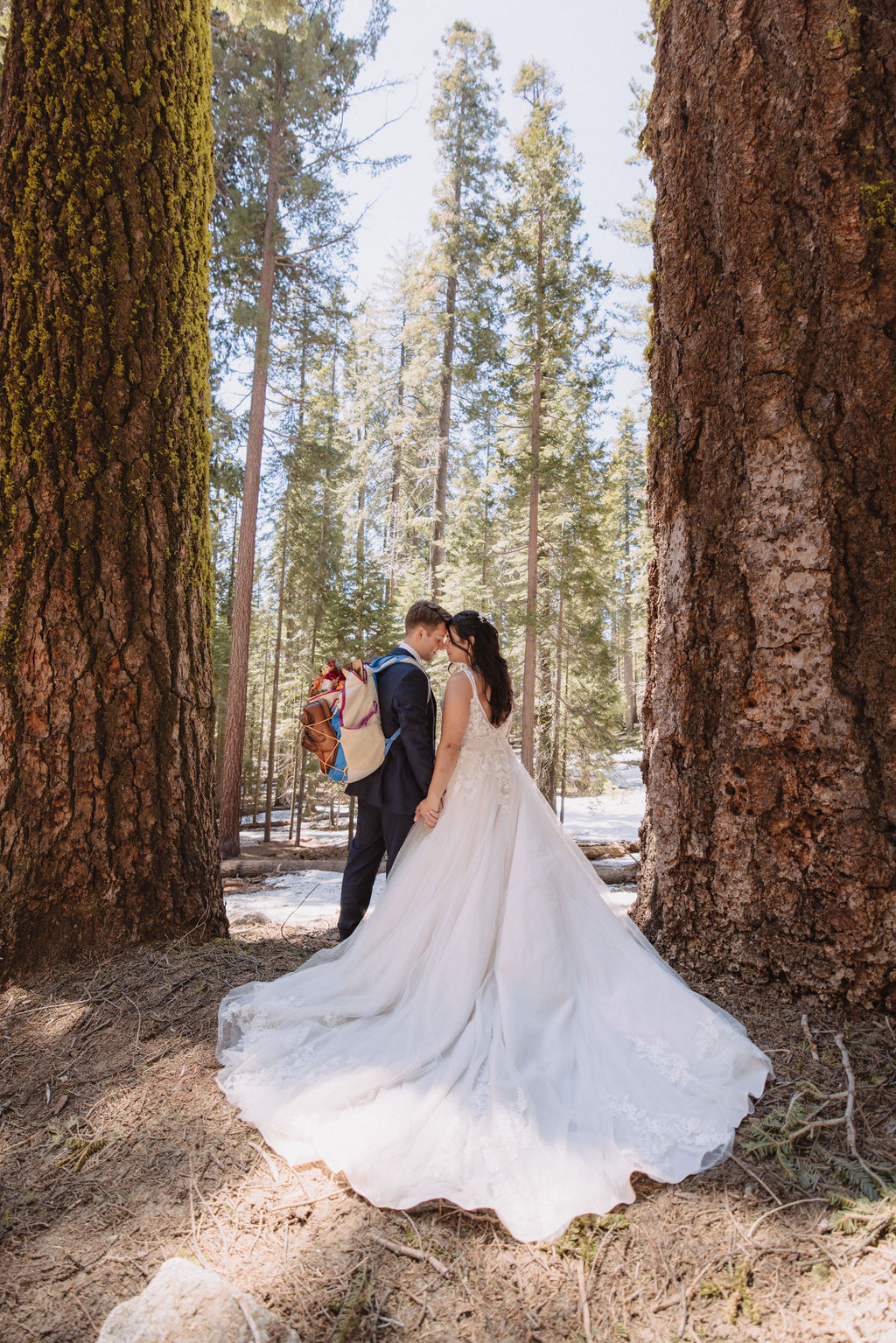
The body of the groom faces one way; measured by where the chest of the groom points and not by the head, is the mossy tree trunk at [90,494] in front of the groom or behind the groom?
behind

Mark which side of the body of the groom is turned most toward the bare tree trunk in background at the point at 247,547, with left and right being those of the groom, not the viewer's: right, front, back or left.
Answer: left

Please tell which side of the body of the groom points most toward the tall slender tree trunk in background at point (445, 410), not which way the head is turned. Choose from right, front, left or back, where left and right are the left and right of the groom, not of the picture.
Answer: left

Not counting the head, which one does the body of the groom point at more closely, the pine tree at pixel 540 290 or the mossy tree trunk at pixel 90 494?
the pine tree

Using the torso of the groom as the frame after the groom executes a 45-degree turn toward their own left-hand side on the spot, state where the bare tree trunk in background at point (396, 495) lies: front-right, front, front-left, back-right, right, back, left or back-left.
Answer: front-left

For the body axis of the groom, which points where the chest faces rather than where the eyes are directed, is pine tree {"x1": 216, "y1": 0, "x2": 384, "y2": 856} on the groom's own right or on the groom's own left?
on the groom's own left

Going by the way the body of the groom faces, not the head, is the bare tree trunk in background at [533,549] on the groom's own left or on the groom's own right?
on the groom's own left

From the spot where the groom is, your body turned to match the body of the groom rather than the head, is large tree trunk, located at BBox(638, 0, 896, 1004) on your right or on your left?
on your right

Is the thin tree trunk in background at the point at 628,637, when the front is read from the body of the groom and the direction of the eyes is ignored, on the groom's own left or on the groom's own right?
on the groom's own left

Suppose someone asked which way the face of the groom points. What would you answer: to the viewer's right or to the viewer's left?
to the viewer's right

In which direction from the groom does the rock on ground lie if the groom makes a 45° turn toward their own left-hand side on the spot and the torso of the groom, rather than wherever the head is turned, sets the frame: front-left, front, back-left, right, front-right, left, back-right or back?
back-right

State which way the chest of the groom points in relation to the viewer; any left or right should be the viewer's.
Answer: facing to the right of the viewer
